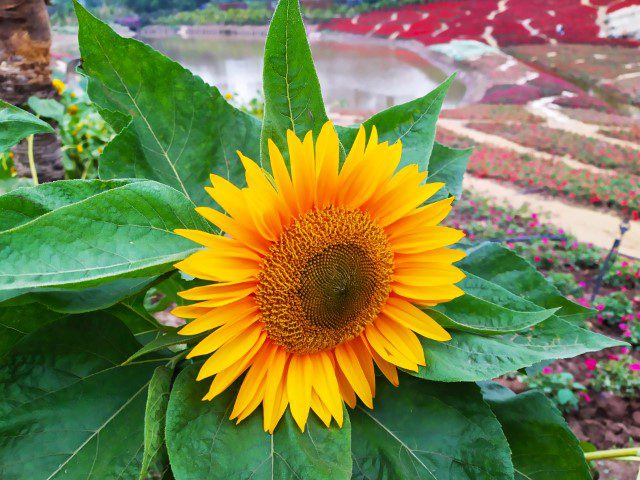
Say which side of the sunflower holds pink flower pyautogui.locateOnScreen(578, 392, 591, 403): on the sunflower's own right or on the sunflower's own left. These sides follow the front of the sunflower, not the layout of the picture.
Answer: on the sunflower's own left

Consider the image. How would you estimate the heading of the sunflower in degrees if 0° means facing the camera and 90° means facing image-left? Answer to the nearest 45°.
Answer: approximately 0°

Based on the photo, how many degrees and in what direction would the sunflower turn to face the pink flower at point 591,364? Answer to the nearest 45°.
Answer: approximately 135° to its left

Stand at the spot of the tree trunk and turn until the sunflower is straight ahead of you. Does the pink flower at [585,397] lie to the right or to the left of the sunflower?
left

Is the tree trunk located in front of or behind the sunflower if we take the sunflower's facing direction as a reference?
behind
